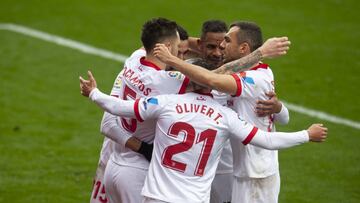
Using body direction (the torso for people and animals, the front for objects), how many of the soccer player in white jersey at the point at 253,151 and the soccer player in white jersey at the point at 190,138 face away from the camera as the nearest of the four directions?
1

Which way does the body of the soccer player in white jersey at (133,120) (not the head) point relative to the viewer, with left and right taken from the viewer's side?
facing away from the viewer and to the right of the viewer

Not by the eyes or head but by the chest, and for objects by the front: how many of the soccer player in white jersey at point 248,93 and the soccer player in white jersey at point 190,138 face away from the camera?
1

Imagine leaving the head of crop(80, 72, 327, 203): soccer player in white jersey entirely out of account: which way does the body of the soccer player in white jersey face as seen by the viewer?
away from the camera
